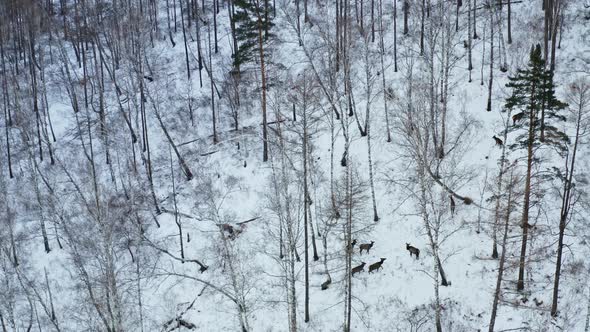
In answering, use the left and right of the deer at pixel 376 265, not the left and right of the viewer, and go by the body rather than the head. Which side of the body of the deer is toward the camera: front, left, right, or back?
right

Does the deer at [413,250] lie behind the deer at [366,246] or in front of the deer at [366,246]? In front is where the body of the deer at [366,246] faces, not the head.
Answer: in front

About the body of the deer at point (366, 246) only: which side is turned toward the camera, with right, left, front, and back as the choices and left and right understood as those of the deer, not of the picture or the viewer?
right

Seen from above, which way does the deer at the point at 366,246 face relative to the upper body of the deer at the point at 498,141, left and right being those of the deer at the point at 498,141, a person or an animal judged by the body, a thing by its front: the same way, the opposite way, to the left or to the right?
the opposite way

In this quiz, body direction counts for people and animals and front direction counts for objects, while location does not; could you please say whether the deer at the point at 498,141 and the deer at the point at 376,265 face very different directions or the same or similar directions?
very different directions

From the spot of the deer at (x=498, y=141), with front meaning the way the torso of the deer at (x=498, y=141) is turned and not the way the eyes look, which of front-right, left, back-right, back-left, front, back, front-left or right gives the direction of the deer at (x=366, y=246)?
front-left

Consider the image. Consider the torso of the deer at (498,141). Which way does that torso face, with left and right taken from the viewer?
facing to the left of the viewer
